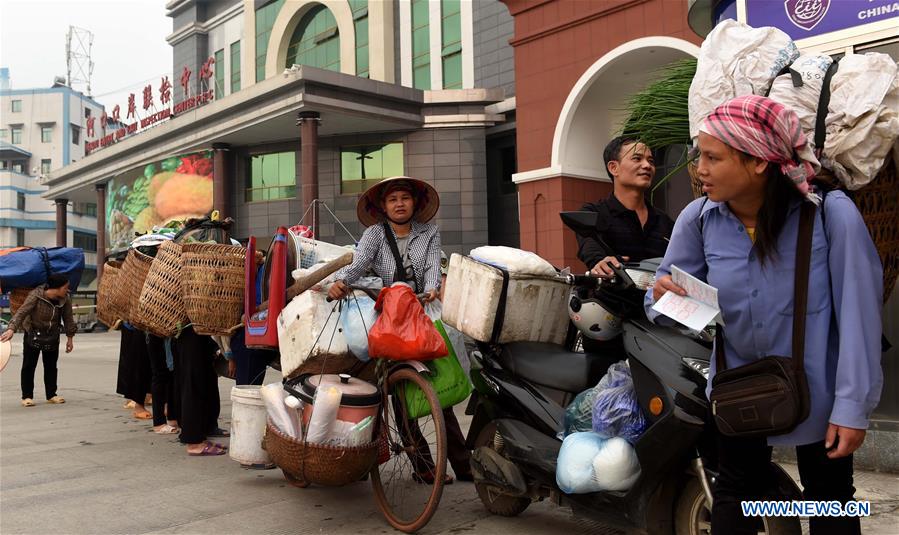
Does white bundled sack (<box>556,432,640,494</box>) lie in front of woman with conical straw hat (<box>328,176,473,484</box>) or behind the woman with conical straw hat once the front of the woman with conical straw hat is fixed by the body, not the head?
in front

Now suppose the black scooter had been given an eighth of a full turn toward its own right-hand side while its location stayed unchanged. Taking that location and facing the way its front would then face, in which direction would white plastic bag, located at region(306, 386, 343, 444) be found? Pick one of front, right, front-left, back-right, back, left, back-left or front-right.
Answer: right

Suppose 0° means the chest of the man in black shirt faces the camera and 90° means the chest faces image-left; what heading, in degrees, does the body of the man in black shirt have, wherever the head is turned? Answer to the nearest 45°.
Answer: approximately 315°

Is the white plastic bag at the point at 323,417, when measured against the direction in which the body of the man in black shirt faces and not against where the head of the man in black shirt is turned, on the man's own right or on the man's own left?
on the man's own right

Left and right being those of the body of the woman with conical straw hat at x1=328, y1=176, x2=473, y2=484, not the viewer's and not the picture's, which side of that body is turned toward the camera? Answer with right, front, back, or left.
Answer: front

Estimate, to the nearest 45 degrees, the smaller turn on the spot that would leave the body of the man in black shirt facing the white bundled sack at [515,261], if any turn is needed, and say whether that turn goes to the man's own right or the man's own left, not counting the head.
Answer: approximately 90° to the man's own right

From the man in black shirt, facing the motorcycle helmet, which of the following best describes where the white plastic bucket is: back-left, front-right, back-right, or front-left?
front-right

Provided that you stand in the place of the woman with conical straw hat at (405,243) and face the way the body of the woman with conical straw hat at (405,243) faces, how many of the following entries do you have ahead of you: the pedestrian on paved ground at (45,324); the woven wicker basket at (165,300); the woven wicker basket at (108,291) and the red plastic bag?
1

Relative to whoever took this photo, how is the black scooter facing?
facing the viewer and to the right of the viewer

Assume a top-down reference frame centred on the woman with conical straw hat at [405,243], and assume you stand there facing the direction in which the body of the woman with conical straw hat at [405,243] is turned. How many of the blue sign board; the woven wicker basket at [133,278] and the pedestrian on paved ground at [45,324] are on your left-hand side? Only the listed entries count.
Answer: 1
